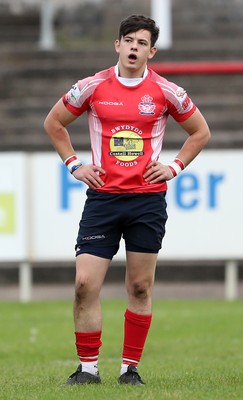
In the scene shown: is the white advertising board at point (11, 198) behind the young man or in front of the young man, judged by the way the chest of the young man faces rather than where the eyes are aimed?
behind

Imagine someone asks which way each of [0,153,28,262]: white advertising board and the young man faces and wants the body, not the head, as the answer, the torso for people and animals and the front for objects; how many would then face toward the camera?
2

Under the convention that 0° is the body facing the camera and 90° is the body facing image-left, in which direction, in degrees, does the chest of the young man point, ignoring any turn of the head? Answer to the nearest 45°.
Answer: approximately 0°

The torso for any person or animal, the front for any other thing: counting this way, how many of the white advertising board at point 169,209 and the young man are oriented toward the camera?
2

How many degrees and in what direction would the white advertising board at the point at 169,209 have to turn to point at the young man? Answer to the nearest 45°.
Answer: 0° — it already faces them

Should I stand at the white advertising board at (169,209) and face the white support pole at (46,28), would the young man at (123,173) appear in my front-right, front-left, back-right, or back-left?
back-left

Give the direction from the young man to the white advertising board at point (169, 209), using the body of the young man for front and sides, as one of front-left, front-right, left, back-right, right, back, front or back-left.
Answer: back

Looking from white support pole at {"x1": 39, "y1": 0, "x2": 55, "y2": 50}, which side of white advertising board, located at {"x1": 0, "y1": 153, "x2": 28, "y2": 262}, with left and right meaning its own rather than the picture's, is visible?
back

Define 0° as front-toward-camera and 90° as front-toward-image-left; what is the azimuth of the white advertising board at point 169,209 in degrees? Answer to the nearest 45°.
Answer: approximately 0°

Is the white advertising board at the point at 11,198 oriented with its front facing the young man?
yes

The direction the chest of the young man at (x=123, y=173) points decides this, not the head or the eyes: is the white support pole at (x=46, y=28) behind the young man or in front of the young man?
behind

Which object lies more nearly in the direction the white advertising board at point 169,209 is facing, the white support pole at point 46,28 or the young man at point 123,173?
the young man
